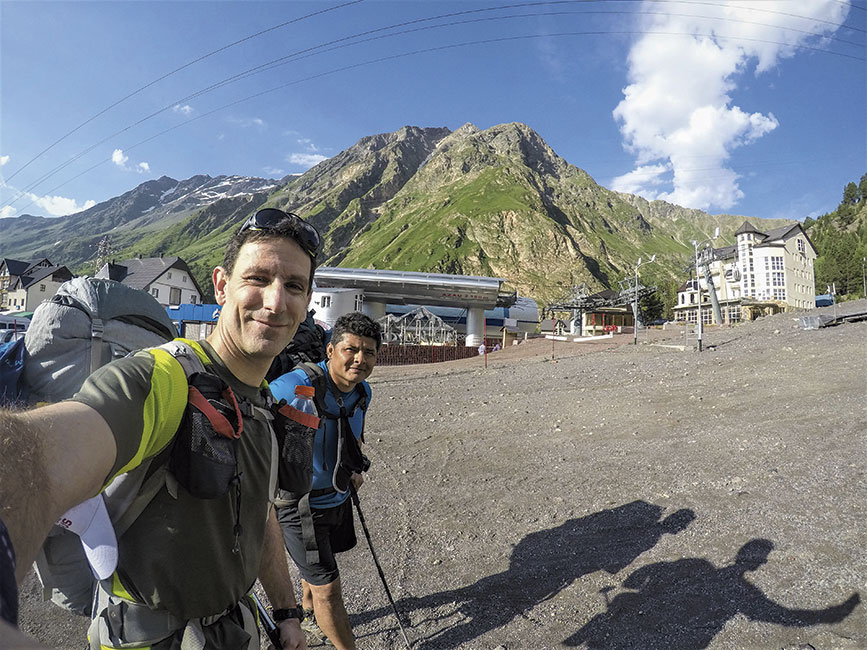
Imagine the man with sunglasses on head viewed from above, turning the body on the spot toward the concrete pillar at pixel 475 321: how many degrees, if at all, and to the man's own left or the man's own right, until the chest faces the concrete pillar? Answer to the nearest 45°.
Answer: approximately 90° to the man's own left

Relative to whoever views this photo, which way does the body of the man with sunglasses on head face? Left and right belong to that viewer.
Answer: facing the viewer and to the right of the viewer
